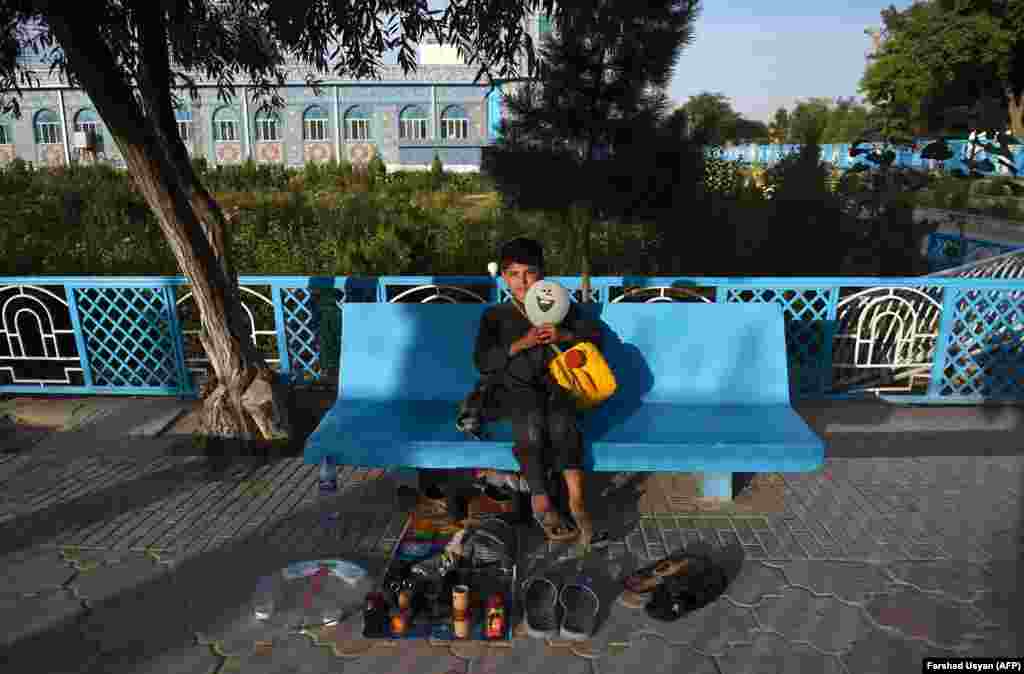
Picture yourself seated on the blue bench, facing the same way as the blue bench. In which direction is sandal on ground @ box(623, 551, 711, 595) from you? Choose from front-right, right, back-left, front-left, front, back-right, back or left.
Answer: front

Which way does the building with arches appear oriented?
toward the camera

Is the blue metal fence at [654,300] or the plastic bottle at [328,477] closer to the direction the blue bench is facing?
the plastic bottle

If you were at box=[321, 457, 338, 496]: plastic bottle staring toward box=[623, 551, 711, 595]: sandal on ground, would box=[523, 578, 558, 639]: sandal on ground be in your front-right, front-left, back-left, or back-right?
front-right

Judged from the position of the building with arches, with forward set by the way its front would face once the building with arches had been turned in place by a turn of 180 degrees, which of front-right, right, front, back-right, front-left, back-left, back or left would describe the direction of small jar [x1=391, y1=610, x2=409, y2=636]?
back

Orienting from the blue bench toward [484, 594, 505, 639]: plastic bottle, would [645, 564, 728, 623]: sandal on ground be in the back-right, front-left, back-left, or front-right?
front-left

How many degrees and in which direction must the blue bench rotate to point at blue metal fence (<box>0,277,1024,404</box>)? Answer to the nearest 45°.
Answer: approximately 180°

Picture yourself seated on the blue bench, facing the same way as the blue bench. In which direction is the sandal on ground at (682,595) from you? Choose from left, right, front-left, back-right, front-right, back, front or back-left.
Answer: front

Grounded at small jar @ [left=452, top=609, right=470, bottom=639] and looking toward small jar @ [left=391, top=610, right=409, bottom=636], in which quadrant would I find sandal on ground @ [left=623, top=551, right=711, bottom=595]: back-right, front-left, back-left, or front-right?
back-right

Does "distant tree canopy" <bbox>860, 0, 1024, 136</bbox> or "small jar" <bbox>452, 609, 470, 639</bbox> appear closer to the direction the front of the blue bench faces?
the small jar

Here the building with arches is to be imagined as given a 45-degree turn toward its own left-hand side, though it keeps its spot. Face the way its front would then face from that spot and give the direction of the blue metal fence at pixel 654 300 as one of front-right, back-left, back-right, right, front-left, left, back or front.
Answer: front-right
